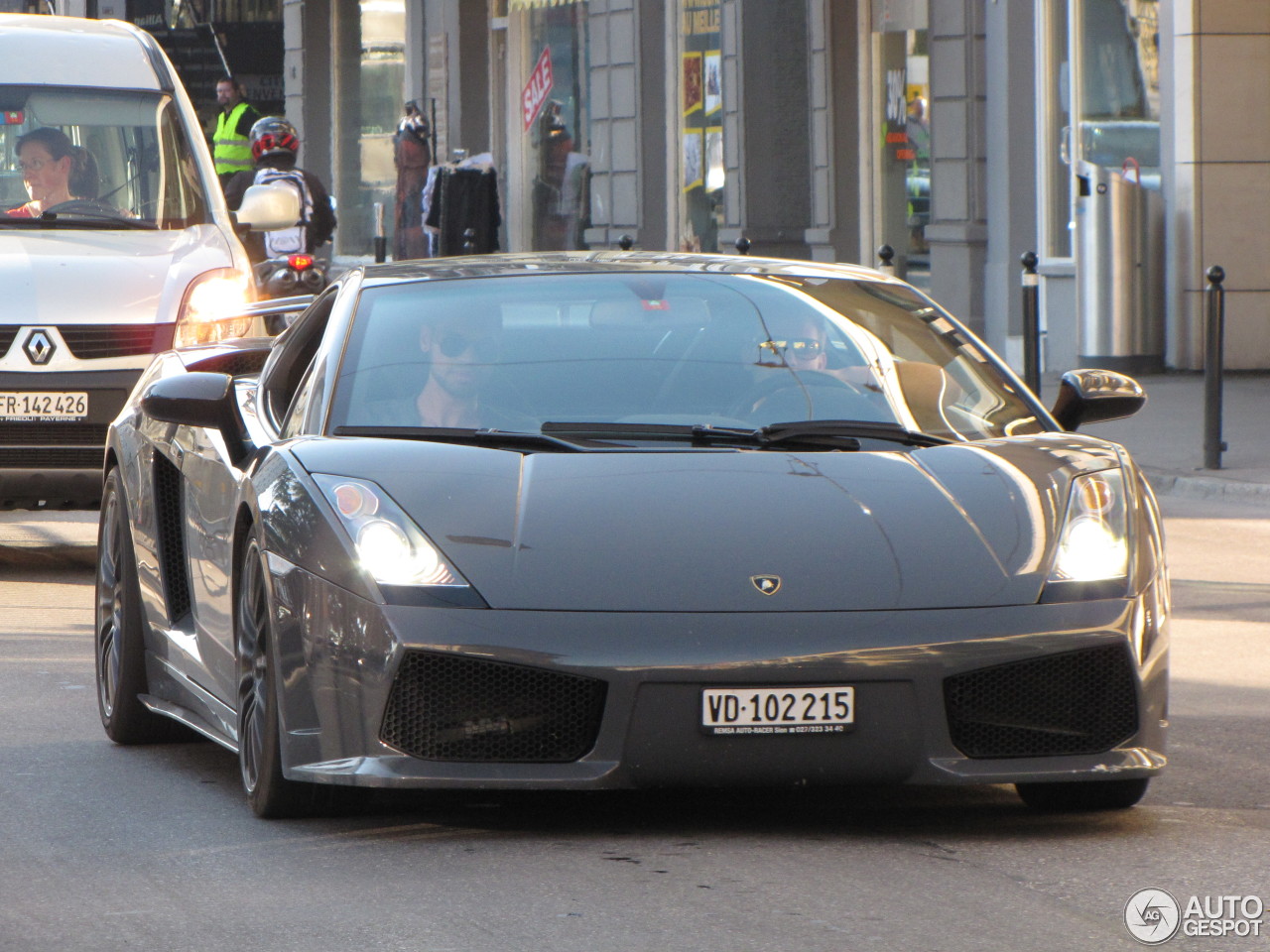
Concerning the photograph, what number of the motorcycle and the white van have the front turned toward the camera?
1

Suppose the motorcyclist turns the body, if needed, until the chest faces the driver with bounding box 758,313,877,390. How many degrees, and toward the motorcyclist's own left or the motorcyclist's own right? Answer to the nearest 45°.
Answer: approximately 180°

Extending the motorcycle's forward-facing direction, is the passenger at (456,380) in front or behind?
behind

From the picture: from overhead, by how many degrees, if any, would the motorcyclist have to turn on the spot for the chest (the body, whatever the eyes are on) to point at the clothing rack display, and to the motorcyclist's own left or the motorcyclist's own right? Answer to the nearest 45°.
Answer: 0° — they already face it

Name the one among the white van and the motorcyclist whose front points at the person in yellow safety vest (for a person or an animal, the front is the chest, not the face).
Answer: the motorcyclist

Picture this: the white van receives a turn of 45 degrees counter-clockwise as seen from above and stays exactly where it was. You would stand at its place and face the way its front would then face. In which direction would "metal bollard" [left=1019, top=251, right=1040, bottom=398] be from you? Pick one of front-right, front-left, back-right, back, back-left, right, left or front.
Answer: left

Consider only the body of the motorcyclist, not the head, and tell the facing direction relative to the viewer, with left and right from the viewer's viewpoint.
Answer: facing away from the viewer

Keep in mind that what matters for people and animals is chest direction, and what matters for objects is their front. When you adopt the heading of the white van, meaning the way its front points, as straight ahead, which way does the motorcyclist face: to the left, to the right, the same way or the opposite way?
the opposite way

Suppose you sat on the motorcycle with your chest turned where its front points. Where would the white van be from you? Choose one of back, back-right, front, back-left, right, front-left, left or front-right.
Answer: back

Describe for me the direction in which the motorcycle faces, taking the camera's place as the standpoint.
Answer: facing away from the viewer

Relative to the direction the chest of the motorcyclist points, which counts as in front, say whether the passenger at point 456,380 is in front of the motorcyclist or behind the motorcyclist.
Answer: behind

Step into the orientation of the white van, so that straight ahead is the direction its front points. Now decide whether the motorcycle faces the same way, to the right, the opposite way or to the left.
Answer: the opposite way
